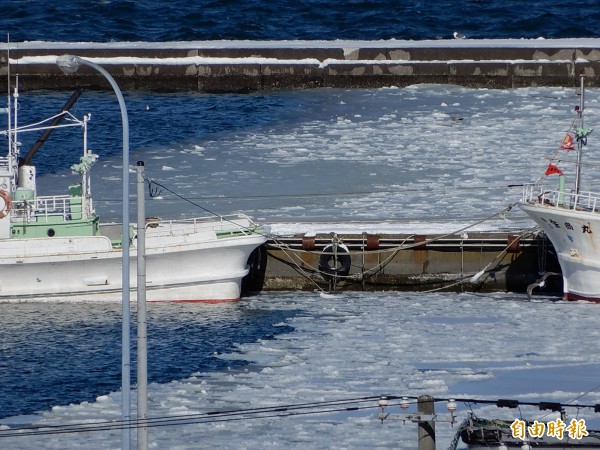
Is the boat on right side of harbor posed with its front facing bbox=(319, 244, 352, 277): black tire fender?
yes

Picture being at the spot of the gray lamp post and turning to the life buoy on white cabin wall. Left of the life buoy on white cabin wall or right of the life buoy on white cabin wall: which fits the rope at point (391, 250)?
right

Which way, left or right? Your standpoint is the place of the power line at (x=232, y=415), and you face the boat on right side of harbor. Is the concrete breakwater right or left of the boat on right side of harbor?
left

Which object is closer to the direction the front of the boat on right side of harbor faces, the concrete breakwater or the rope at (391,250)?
the rope

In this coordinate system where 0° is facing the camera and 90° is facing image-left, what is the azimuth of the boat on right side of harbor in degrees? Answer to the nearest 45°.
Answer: approximately 90°
